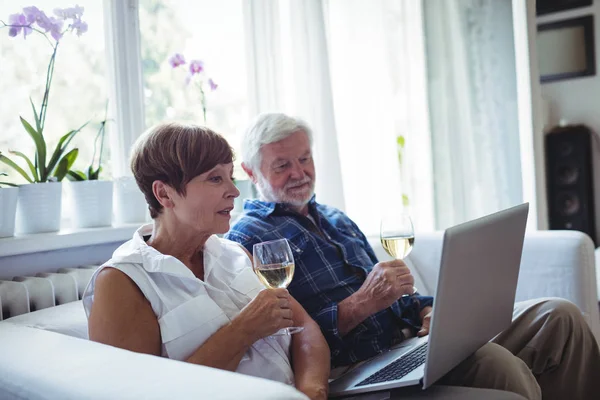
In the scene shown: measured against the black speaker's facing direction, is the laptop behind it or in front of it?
in front

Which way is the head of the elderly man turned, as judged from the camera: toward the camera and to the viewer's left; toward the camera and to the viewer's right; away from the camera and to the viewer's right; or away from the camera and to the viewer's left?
toward the camera and to the viewer's right

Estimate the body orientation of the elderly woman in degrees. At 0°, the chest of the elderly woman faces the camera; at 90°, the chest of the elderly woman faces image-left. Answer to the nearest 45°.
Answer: approximately 315°

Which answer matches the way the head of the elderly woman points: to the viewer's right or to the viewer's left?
to the viewer's right

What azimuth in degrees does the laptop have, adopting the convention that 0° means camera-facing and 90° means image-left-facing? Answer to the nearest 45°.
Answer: approximately 135°

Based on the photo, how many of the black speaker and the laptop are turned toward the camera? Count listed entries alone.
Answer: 1

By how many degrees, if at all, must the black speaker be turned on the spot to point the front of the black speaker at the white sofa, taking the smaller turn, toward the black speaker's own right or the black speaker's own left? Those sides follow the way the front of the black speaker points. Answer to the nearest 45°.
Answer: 0° — it already faces it
